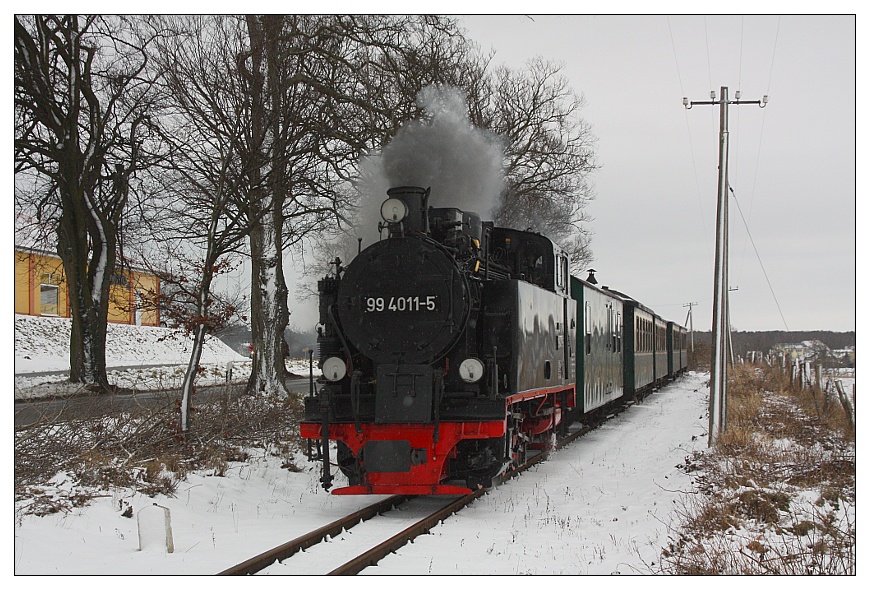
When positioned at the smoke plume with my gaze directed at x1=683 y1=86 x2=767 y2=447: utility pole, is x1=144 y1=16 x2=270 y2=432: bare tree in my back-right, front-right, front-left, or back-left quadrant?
back-left

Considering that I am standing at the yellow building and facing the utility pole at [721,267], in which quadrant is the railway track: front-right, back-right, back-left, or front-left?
front-right

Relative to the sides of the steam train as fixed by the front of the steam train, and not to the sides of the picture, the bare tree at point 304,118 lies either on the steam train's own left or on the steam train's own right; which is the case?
on the steam train's own right

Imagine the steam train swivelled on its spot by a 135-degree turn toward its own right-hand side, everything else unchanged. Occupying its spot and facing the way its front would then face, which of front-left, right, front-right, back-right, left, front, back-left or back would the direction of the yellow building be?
front-left

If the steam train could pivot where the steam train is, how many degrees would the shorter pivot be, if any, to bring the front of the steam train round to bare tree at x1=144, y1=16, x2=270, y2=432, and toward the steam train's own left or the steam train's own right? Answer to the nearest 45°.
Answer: approximately 90° to the steam train's own right

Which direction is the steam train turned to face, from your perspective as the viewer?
facing the viewer and to the left of the viewer

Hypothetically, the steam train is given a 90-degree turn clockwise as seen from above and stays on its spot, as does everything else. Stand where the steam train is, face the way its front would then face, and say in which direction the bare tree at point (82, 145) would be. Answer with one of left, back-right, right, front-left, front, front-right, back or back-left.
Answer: front
